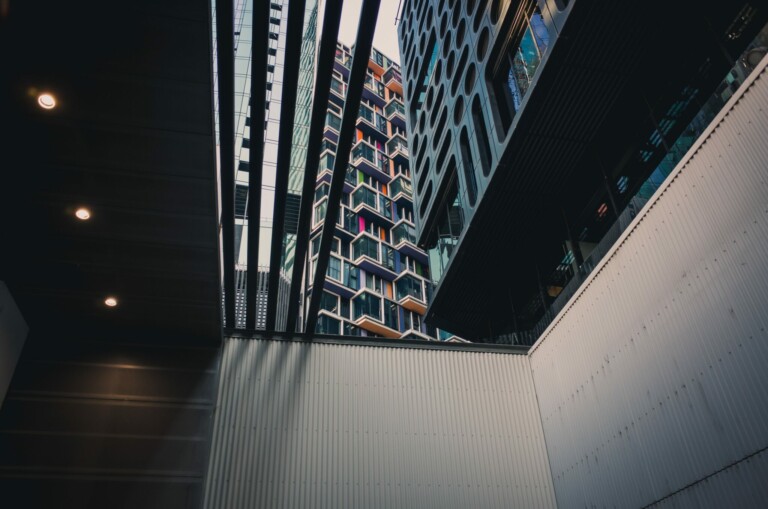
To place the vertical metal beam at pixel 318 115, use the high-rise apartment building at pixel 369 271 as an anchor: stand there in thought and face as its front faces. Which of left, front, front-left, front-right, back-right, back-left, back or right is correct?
front

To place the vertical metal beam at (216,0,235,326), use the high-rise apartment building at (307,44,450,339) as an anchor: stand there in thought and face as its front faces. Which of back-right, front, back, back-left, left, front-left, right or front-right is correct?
front

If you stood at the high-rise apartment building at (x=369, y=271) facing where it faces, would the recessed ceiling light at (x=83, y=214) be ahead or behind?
ahead

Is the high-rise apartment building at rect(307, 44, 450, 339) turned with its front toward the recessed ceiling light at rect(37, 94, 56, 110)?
yes

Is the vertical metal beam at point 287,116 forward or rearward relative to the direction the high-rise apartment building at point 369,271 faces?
forward

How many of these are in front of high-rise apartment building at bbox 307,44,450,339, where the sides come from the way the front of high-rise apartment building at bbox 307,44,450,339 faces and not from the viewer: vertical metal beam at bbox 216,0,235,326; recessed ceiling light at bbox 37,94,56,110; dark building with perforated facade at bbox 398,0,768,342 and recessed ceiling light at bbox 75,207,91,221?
4

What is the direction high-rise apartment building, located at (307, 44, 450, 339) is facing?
toward the camera

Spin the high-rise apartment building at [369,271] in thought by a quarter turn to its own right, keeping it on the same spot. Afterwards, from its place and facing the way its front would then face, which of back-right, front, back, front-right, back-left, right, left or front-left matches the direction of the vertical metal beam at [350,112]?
left

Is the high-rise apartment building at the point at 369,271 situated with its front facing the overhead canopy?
yes
